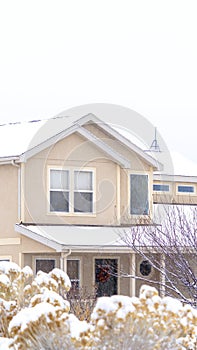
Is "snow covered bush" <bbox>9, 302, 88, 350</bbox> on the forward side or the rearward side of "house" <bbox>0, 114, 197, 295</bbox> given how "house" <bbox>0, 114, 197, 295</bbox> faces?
on the forward side

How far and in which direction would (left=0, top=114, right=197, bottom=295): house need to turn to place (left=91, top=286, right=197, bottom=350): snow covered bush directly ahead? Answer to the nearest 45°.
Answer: approximately 45° to its right

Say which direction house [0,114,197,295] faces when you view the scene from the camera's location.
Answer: facing the viewer and to the right of the viewer

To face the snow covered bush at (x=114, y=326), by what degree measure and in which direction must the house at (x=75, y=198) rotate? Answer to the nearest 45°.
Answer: approximately 45° to its right

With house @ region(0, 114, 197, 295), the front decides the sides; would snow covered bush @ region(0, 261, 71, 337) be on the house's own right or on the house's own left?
on the house's own right
